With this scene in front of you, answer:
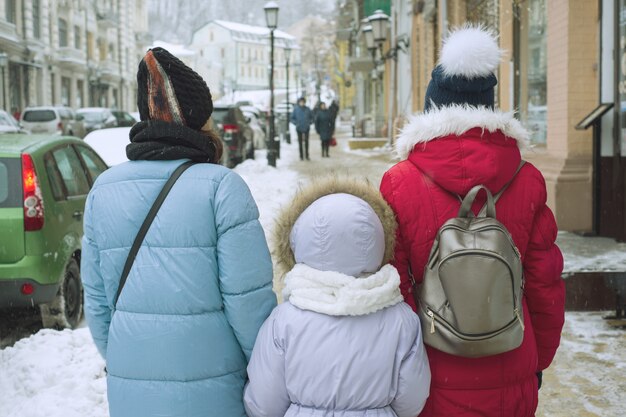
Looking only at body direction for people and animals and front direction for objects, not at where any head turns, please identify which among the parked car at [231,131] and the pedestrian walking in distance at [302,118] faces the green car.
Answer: the pedestrian walking in distance

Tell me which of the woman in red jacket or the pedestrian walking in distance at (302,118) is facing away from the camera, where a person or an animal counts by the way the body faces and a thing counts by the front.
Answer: the woman in red jacket

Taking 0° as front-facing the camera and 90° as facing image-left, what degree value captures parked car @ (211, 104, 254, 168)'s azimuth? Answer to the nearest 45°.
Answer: approximately 225°

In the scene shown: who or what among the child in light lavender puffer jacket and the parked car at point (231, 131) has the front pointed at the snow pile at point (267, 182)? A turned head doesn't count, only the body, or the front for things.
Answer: the child in light lavender puffer jacket

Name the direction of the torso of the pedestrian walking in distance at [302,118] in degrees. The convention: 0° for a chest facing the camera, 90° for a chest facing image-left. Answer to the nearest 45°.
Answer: approximately 0°

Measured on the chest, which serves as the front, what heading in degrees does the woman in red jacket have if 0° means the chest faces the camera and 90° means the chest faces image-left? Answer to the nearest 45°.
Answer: approximately 180°

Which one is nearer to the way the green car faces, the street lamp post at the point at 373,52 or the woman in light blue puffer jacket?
the street lamp post

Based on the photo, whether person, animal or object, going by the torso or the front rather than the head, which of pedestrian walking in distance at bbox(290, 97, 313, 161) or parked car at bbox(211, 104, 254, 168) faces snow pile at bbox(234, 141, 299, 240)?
the pedestrian walking in distance

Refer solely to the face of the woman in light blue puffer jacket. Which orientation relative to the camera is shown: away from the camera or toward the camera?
away from the camera

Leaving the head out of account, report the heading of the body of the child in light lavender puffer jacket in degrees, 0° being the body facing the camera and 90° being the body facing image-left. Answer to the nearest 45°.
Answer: approximately 180°
